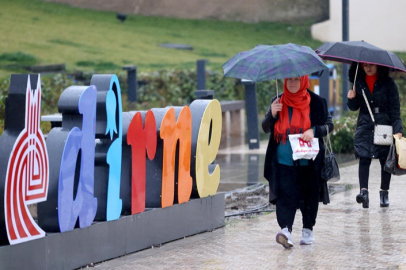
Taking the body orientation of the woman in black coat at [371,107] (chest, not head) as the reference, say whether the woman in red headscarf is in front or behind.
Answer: in front

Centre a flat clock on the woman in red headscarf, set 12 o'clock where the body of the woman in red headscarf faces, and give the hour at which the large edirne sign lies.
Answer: The large edirne sign is roughly at 2 o'clock from the woman in red headscarf.

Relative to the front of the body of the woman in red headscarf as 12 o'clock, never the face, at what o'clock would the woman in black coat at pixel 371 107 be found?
The woman in black coat is roughly at 7 o'clock from the woman in red headscarf.

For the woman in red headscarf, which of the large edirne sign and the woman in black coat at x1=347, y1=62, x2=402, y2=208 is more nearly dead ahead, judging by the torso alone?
the large edirne sign

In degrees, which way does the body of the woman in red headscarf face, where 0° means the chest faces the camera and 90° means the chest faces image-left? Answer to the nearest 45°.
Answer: approximately 0°

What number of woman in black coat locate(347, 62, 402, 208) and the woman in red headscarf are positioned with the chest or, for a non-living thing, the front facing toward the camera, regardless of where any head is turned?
2
